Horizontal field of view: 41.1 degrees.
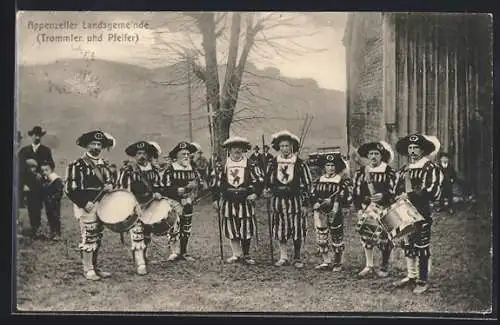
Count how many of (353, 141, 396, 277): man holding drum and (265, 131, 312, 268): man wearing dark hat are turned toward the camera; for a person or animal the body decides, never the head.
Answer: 2

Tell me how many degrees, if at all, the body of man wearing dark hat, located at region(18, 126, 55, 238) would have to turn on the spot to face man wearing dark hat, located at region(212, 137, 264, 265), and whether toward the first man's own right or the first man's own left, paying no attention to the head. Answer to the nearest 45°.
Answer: approximately 90° to the first man's own left

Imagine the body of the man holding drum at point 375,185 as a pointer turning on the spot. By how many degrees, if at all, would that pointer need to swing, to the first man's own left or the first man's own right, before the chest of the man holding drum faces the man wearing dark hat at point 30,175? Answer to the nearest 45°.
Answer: approximately 90° to the first man's own right

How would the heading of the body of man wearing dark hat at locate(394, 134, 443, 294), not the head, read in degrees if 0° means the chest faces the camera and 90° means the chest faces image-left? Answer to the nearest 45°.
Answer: approximately 45°
